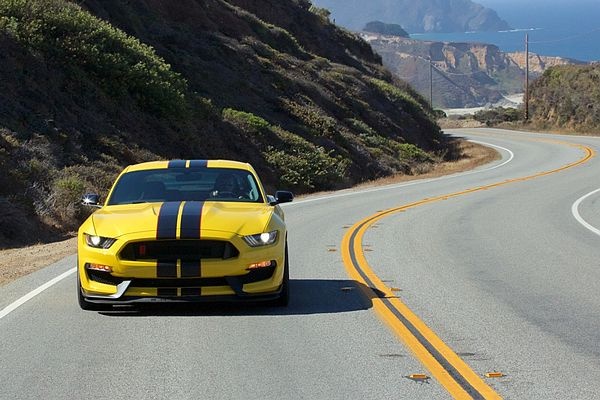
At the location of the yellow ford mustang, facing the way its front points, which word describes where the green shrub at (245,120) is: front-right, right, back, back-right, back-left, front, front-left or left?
back

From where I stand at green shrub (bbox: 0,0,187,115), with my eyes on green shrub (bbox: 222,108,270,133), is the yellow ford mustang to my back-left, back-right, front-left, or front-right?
back-right

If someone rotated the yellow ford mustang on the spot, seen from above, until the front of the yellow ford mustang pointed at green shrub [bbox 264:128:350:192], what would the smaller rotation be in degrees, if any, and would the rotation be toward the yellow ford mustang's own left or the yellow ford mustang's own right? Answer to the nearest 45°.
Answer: approximately 180°

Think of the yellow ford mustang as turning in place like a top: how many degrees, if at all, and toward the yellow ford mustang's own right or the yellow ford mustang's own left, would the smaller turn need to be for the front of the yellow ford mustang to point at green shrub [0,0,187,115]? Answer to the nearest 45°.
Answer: approximately 180°

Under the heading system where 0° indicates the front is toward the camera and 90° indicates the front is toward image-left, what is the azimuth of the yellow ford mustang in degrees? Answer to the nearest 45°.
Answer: approximately 0°
